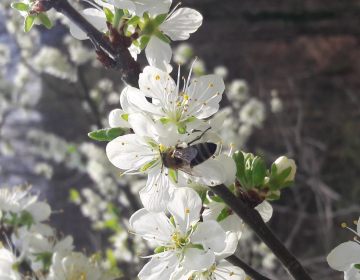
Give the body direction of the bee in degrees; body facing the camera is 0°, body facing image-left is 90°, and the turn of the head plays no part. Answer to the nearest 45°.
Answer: approximately 90°
